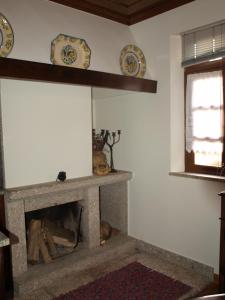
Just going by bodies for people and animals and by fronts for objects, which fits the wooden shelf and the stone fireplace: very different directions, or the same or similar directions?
same or similar directions

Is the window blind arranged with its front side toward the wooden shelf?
yes

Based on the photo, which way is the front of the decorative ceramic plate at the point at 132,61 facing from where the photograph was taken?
facing the viewer and to the right of the viewer

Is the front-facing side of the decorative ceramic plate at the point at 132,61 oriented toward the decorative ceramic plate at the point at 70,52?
no

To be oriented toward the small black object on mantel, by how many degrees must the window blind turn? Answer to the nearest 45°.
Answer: approximately 45° to its right

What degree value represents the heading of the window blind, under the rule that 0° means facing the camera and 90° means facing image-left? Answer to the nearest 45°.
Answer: approximately 45°

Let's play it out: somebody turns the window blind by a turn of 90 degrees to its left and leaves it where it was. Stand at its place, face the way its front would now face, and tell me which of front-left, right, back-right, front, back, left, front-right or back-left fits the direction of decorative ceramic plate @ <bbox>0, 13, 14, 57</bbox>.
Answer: right

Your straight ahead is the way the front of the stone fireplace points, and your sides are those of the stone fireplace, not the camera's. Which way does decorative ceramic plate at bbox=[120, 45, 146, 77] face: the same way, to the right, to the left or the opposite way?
the same way

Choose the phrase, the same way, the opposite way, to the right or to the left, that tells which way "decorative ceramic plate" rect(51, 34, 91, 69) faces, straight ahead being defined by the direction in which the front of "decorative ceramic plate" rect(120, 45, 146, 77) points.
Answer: the same way

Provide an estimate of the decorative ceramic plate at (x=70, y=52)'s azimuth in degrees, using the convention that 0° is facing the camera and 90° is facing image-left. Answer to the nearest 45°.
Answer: approximately 315°

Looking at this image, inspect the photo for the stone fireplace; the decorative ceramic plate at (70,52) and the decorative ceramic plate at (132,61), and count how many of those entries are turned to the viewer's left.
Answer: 0

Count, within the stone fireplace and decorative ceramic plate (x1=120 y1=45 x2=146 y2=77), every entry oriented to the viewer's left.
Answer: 0

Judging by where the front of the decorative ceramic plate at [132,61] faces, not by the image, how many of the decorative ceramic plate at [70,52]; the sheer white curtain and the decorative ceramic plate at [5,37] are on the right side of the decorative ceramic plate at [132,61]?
2

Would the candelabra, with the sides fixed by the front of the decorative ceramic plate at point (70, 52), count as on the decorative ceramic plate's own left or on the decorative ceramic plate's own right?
on the decorative ceramic plate's own left
